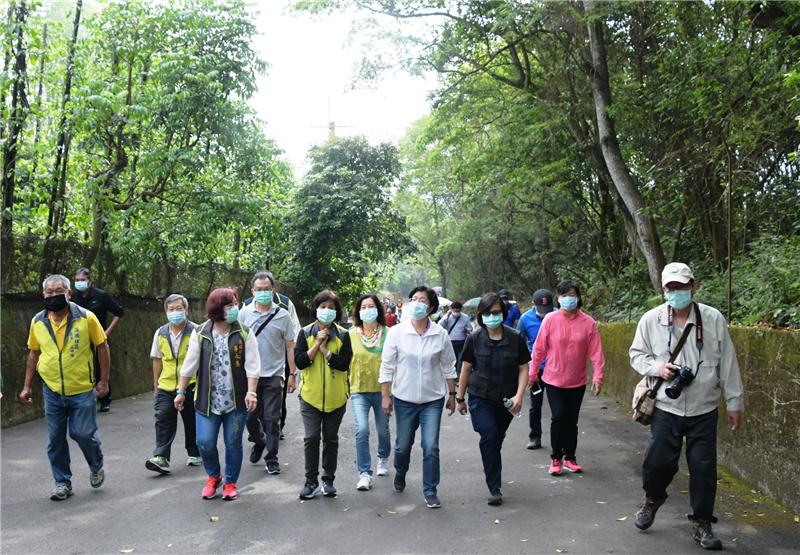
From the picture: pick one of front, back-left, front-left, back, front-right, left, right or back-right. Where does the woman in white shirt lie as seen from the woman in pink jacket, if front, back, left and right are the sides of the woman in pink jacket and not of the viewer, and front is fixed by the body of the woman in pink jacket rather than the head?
front-right

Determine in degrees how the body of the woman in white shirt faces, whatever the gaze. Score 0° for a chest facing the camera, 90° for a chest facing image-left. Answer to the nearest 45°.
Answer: approximately 0°

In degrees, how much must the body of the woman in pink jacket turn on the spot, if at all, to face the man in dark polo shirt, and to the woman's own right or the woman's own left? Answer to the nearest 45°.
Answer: approximately 90° to the woman's own right

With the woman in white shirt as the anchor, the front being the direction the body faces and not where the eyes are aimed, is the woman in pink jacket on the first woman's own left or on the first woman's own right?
on the first woman's own left

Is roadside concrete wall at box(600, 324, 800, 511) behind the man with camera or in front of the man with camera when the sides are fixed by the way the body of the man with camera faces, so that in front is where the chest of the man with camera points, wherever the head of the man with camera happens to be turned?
behind

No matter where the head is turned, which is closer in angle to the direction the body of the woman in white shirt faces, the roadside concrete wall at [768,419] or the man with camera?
the man with camera

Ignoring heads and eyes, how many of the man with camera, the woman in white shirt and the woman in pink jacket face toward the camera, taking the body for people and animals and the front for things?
3

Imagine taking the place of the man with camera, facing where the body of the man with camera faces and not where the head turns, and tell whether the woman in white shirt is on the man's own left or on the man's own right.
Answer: on the man's own right

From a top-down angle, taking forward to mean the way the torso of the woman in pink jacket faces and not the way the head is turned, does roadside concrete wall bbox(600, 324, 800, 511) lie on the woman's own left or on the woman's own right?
on the woman's own left

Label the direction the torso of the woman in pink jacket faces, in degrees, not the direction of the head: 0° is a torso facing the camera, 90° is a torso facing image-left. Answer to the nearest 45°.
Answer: approximately 0°

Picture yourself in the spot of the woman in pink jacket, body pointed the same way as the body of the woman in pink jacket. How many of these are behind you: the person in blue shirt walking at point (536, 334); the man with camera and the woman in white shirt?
1
